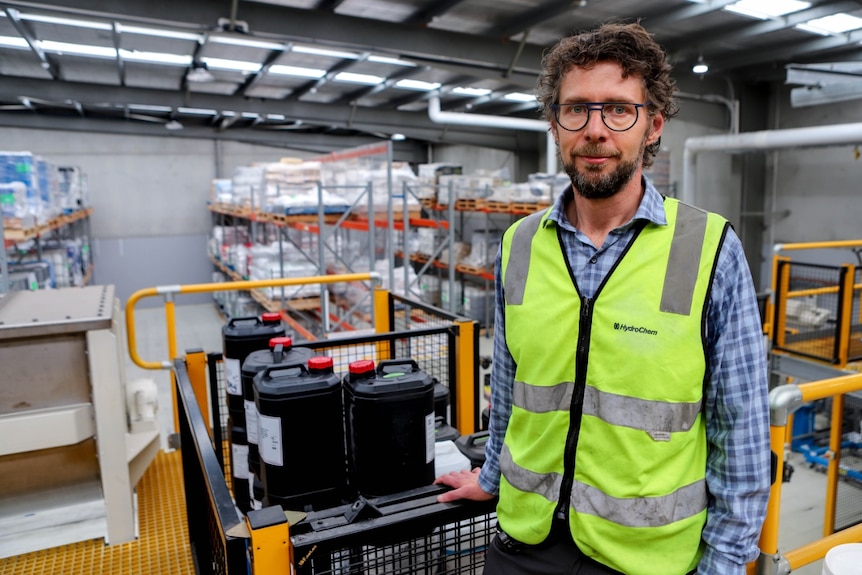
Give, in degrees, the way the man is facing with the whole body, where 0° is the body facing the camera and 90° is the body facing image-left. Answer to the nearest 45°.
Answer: approximately 0°

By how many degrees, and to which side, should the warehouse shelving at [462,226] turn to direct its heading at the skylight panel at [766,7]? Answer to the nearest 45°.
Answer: approximately 90° to its left

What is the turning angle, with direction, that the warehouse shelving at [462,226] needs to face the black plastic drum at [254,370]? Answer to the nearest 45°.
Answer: approximately 45° to its left

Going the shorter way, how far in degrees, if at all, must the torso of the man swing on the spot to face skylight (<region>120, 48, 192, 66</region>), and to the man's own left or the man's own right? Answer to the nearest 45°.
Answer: approximately 135° to the man's own right

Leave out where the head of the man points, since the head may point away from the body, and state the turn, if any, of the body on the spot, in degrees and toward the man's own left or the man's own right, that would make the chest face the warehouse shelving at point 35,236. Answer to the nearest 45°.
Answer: approximately 135° to the man's own right

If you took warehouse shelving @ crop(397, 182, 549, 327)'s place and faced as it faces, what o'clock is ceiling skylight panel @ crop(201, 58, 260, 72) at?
The ceiling skylight panel is roughly at 1 o'clock from the warehouse shelving.

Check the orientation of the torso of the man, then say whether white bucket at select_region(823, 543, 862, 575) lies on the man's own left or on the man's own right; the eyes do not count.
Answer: on the man's own left

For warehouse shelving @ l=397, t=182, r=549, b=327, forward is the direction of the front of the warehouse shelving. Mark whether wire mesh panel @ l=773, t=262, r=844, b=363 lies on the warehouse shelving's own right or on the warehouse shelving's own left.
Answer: on the warehouse shelving's own left
